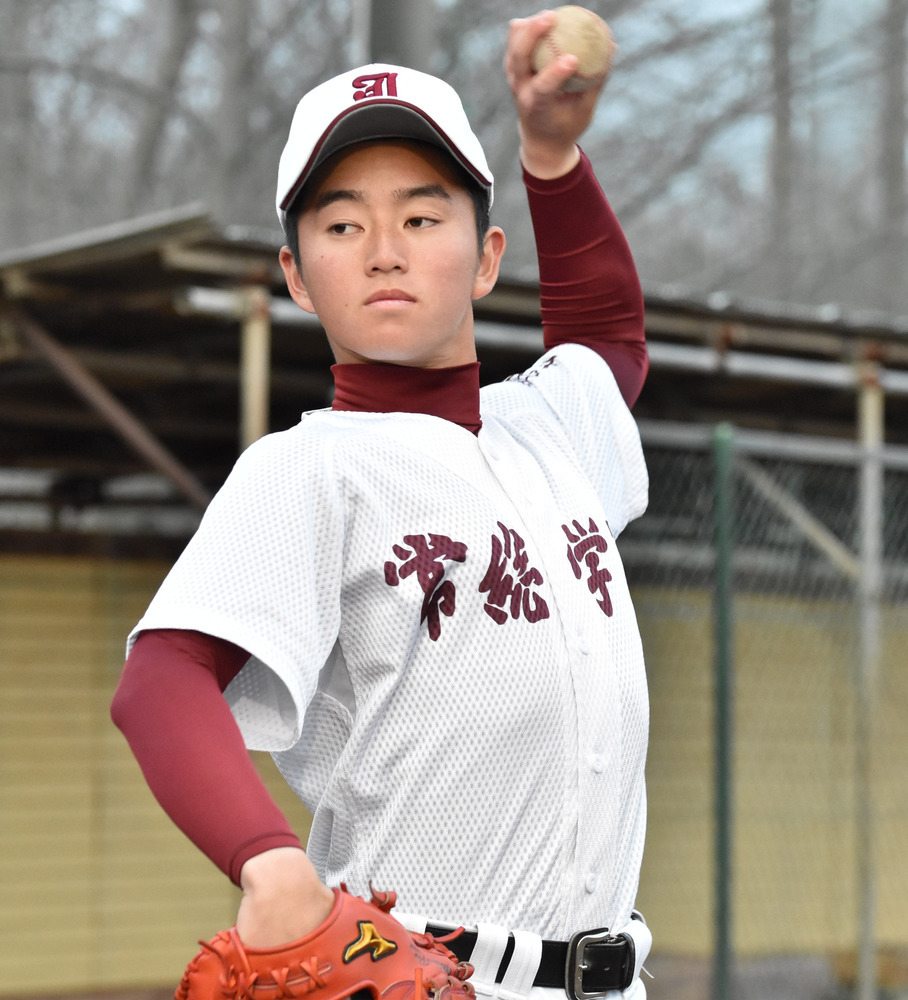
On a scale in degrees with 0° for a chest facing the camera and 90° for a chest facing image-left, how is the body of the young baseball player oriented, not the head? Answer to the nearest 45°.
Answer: approximately 315°

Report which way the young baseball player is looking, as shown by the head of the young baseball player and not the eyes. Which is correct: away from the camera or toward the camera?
toward the camera

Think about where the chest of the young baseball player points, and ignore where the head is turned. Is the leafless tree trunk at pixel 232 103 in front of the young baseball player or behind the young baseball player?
behind

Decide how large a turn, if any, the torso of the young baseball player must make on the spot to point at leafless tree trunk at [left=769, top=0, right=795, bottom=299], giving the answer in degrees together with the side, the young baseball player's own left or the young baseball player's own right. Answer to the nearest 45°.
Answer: approximately 135° to the young baseball player's own left

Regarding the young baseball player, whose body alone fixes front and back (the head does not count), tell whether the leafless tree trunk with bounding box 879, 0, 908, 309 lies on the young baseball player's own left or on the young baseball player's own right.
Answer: on the young baseball player's own left

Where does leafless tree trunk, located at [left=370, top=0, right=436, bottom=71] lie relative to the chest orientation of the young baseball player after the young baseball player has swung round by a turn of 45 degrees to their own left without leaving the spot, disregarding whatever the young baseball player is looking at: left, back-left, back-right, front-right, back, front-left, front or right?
left

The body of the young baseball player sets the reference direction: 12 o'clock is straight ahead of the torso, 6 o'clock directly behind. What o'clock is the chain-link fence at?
The chain-link fence is roughly at 8 o'clock from the young baseball player.
